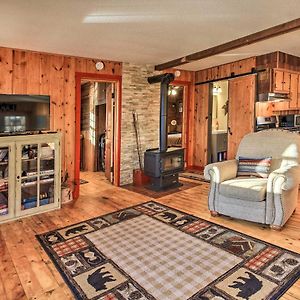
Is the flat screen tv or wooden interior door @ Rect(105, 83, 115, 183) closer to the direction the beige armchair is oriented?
the flat screen tv

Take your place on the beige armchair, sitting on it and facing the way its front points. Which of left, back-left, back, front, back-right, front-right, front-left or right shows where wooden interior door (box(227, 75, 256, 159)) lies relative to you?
back-right

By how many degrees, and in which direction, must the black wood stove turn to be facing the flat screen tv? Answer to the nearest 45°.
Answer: approximately 90° to its right

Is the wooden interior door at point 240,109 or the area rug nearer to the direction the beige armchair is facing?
the area rug

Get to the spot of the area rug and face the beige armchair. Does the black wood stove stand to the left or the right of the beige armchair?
left

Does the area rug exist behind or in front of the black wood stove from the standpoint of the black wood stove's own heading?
in front

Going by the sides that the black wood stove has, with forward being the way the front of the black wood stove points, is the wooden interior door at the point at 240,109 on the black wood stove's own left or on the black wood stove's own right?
on the black wood stove's own left

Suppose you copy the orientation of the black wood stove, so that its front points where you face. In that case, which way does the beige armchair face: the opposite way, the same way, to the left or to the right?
to the right

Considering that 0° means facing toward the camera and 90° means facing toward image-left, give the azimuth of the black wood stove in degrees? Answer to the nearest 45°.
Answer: approximately 315°

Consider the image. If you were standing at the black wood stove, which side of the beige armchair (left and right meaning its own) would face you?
right

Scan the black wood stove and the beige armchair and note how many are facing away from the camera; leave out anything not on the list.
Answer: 0

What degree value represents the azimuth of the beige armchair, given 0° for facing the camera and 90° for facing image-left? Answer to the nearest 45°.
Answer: approximately 45°
